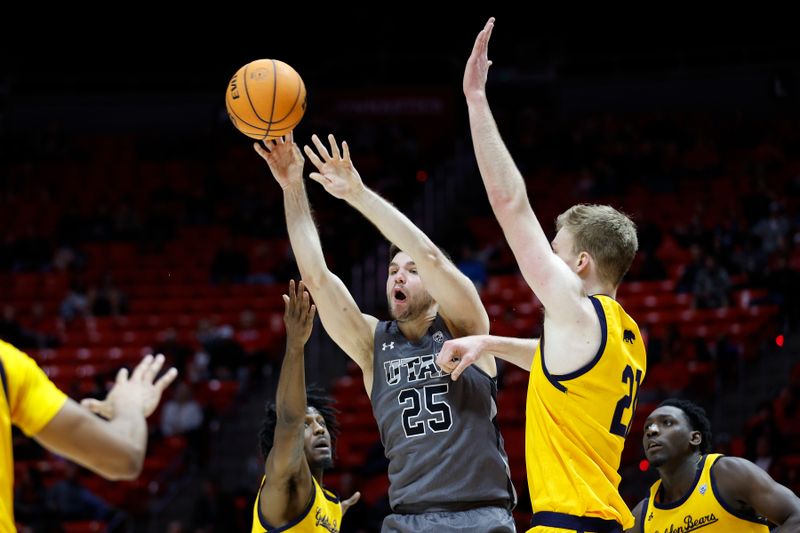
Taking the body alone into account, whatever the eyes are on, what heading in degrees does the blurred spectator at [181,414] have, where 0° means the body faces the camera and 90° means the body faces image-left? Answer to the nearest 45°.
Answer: approximately 0°

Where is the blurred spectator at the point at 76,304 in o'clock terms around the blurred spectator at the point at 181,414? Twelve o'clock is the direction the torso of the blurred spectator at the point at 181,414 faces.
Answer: the blurred spectator at the point at 76,304 is roughly at 5 o'clock from the blurred spectator at the point at 181,414.

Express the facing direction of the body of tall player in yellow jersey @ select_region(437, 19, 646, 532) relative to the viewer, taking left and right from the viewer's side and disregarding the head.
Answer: facing away from the viewer and to the left of the viewer

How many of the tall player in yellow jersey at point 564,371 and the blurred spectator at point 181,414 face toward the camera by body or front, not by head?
1

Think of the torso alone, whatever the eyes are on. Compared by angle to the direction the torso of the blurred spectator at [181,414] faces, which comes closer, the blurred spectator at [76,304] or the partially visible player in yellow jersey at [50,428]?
the partially visible player in yellow jersey

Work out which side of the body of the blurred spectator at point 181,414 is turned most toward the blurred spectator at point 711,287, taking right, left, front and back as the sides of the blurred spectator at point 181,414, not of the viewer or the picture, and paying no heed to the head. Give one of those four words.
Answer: left

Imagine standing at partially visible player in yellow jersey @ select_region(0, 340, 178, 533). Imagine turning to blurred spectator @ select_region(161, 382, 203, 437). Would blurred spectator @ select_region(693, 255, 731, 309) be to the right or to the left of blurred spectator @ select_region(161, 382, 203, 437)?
right

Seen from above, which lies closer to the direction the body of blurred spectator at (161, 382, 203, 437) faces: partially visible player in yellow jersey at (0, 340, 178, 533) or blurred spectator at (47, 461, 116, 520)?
the partially visible player in yellow jersey

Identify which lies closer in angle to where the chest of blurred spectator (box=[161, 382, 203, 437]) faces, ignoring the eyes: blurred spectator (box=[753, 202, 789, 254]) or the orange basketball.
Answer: the orange basketball

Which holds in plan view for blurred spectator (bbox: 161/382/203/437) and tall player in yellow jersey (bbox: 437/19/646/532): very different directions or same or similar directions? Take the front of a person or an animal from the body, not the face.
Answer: very different directions

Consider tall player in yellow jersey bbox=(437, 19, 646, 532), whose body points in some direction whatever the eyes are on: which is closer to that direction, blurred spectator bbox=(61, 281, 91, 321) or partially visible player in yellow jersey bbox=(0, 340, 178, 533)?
the blurred spectator

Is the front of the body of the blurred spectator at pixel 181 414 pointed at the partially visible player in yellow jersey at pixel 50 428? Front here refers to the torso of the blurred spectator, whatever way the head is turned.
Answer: yes

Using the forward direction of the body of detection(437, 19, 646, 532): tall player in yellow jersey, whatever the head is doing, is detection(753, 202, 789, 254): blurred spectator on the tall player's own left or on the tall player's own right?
on the tall player's own right
